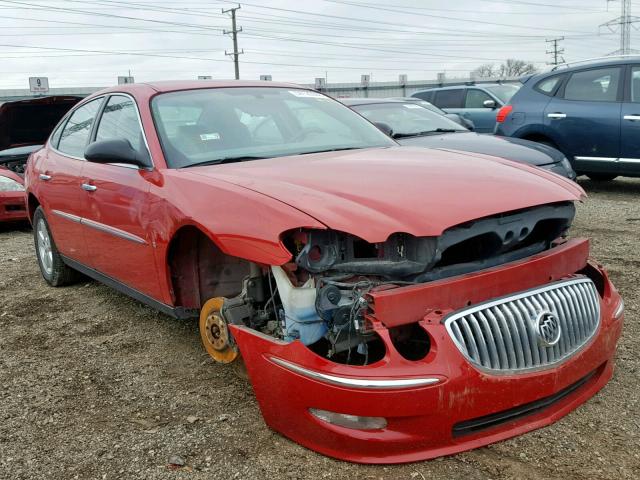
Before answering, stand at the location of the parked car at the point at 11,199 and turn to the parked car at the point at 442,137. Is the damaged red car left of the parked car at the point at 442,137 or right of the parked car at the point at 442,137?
right

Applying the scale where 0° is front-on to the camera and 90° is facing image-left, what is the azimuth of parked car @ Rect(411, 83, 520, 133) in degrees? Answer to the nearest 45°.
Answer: approximately 315°

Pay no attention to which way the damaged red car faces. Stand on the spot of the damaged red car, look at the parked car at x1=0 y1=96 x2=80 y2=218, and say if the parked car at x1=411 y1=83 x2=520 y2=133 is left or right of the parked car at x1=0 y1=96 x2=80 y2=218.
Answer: right

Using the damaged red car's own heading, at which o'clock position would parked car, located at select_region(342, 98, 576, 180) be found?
The parked car is roughly at 8 o'clock from the damaged red car.

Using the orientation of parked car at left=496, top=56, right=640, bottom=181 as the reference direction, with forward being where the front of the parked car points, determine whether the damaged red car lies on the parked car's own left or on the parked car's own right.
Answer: on the parked car's own right

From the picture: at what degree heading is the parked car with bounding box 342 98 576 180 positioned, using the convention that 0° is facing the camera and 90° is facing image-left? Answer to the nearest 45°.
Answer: approximately 315°

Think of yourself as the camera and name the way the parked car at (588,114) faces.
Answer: facing to the right of the viewer

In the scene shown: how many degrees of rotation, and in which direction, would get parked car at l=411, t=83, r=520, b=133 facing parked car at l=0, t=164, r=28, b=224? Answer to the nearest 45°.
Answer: approximately 90° to its right
